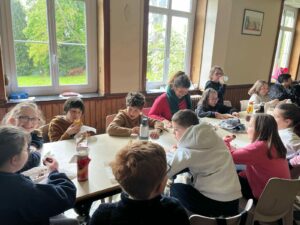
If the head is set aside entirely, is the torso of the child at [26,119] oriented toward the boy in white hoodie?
yes

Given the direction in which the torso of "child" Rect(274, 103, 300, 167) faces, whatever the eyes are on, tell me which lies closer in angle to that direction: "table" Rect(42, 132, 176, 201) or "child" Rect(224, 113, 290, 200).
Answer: the table

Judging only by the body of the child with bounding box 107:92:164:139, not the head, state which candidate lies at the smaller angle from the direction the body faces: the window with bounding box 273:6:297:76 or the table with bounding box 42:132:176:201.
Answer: the table

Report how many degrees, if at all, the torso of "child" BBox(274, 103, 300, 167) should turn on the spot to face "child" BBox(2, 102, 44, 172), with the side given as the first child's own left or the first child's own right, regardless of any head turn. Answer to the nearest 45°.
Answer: approximately 45° to the first child's own left

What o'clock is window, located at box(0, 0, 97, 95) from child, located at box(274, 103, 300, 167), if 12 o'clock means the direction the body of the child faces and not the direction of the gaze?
The window is roughly at 12 o'clock from the child.

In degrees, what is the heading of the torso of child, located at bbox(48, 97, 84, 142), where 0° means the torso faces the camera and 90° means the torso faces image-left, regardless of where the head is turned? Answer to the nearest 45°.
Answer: approximately 315°

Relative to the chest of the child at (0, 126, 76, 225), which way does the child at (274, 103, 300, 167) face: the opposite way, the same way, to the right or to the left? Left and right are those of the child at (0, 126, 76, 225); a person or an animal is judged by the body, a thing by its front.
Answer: to the left

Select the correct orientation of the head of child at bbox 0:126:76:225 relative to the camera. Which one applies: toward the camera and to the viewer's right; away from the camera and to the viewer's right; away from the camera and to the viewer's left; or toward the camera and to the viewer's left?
away from the camera and to the viewer's right

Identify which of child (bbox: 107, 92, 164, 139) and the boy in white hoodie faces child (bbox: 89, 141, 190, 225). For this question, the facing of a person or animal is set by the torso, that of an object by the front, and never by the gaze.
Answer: child (bbox: 107, 92, 164, 139)

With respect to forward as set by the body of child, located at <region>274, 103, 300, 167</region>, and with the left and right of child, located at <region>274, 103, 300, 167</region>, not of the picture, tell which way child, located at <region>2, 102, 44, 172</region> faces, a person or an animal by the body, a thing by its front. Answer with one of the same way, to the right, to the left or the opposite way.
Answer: the opposite way

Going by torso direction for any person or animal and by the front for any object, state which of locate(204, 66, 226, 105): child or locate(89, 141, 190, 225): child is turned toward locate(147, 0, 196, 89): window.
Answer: locate(89, 141, 190, 225): child

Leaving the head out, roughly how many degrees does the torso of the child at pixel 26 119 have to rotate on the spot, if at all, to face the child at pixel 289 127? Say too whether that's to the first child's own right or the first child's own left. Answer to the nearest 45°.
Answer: approximately 45° to the first child's own left
